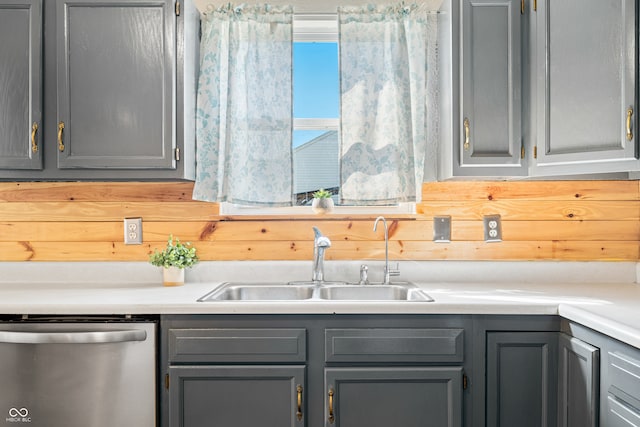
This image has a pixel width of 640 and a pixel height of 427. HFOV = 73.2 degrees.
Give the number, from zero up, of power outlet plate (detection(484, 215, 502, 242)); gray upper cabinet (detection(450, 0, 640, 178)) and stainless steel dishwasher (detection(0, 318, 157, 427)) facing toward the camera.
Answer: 3

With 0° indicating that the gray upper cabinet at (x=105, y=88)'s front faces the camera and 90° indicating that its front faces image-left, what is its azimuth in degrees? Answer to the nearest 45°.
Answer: approximately 0°

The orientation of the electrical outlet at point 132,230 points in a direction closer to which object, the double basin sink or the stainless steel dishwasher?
the stainless steel dishwasher

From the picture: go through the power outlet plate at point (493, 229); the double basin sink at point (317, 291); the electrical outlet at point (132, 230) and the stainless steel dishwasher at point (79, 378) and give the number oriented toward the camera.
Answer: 4

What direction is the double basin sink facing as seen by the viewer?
toward the camera

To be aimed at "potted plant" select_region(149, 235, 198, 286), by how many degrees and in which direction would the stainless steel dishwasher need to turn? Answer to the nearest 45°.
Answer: approximately 135° to its left

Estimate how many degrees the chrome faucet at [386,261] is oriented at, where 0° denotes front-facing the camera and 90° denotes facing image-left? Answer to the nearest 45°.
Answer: approximately 45°

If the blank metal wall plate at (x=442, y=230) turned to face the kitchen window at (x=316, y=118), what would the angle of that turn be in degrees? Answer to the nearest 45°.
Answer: approximately 90° to its right

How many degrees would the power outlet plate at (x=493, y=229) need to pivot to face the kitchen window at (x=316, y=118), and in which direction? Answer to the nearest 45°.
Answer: approximately 90° to its right

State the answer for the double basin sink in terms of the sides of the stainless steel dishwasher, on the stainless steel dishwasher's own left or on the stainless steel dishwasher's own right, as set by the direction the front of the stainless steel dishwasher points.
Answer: on the stainless steel dishwasher's own left

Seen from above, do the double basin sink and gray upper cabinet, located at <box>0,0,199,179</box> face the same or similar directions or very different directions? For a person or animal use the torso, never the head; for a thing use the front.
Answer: same or similar directions

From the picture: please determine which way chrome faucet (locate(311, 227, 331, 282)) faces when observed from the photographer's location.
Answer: facing the viewer and to the right of the viewer

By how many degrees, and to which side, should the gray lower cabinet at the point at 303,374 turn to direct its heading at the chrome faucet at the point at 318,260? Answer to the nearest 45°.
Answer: approximately 180°

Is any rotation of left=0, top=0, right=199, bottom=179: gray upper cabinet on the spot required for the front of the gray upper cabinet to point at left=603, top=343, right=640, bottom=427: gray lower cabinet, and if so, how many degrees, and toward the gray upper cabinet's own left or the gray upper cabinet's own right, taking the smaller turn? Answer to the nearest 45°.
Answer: approximately 45° to the gray upper cabinet's own left

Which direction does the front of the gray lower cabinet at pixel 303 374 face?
toward the camera
